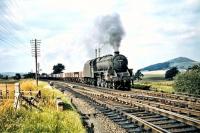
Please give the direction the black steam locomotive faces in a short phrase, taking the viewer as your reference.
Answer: facing the viewer and to the right of the viewer

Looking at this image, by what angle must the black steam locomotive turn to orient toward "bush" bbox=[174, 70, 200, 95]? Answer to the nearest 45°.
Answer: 0° — it already faces it
